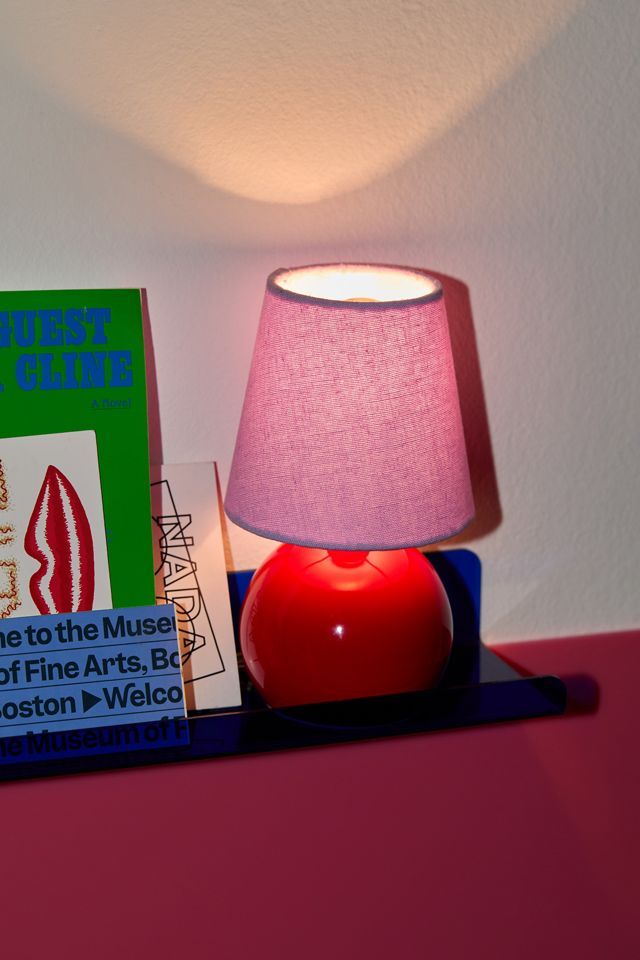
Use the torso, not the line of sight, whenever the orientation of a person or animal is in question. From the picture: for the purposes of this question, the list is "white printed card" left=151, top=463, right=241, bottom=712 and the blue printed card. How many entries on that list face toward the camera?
2

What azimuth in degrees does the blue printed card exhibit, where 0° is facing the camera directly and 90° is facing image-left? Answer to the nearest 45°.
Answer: approximately 0°
